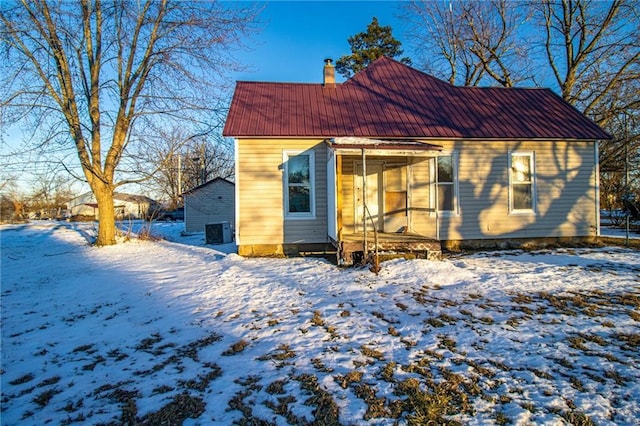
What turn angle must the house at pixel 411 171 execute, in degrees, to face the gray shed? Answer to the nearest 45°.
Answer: approximately 135° to its right

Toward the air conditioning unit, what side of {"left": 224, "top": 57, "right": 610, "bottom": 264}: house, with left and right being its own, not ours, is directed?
right

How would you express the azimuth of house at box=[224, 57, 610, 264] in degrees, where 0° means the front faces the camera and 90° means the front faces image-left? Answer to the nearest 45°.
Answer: approximately 0°
